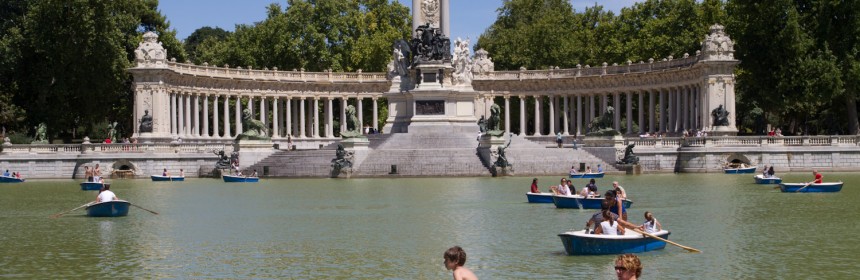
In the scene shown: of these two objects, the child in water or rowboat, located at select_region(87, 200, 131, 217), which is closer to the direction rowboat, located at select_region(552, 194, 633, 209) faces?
the rowboat

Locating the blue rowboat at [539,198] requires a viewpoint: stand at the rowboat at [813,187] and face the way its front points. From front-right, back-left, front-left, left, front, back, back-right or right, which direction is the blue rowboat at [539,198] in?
back-right

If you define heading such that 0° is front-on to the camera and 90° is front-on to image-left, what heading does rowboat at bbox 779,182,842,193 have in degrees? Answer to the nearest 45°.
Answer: approximately 270°

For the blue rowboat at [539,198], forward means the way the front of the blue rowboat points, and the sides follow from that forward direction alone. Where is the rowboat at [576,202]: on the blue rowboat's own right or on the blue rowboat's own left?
on the blue rowboat's own left

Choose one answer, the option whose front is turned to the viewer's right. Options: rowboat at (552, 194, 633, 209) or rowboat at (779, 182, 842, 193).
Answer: rowboat at (779, 182, 842, 193)

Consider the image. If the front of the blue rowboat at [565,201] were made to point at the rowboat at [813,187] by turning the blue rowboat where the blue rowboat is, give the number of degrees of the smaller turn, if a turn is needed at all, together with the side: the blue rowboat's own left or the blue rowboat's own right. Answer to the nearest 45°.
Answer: approximately 135° to the blue rowboat's own right

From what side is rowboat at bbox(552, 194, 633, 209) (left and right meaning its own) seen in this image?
left

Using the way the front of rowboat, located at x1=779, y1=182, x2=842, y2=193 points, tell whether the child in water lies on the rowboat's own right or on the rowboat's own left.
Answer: on the rowboat's own right
